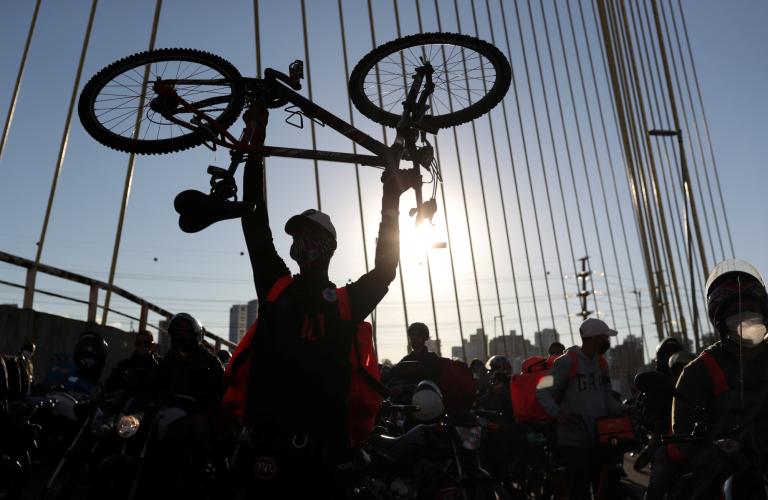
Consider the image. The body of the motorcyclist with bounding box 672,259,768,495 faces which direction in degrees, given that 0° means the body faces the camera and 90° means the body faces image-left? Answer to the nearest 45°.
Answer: approximately 315°

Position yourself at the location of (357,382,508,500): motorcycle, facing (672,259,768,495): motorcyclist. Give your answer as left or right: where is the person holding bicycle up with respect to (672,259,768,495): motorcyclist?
right

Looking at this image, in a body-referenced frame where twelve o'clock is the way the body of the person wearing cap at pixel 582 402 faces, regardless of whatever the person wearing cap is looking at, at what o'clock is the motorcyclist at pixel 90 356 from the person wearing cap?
The motorcyclist is roughly at 4 o'clock from the person wearing cap.

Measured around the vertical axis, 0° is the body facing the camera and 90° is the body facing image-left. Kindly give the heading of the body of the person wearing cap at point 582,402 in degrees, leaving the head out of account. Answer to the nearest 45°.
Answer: approximately 315°

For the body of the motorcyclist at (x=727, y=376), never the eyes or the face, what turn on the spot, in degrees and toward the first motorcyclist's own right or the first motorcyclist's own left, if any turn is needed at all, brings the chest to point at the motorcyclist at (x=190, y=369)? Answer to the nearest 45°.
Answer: approximately 135° to the first motorcyclist's own right

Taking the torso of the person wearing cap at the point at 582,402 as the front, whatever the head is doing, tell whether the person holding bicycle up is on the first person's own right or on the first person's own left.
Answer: on the first person's own right

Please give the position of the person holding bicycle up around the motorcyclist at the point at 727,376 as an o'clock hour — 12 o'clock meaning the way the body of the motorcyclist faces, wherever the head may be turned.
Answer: The person holding bicycle up is roughly at 3 o'clock from the motorcyclist.

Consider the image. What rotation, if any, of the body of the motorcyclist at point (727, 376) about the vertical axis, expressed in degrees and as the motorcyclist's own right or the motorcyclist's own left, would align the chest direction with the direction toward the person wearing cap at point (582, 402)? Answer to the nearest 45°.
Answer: approximately 180°
